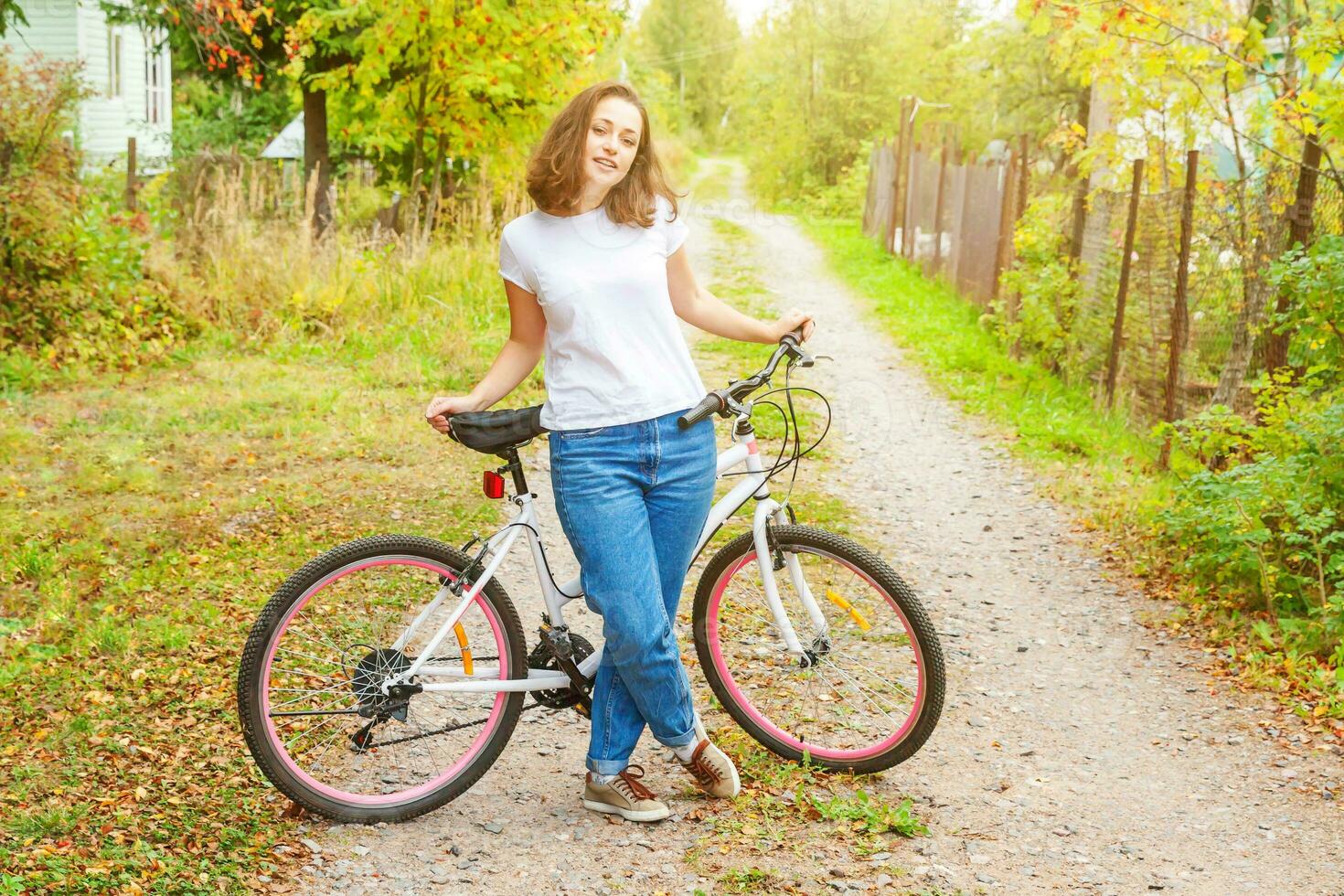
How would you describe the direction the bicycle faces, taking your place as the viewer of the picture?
facing to the right of the viewer

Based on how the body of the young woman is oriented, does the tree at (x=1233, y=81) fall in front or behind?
behind

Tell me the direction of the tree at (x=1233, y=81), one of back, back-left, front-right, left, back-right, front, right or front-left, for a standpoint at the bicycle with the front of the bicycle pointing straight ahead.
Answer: front-left

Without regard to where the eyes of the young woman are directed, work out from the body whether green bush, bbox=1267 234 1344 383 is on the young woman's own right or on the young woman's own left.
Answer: on the young woman's own left

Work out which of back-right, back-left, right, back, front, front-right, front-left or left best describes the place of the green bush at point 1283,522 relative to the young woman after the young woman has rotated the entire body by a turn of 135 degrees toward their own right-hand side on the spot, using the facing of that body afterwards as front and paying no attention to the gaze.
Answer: right

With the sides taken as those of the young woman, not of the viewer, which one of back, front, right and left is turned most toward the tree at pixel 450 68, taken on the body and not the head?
back

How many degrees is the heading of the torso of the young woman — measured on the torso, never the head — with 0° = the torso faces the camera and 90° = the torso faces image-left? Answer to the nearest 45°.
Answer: approximately 0°

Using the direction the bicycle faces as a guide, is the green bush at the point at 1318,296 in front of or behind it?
in front
